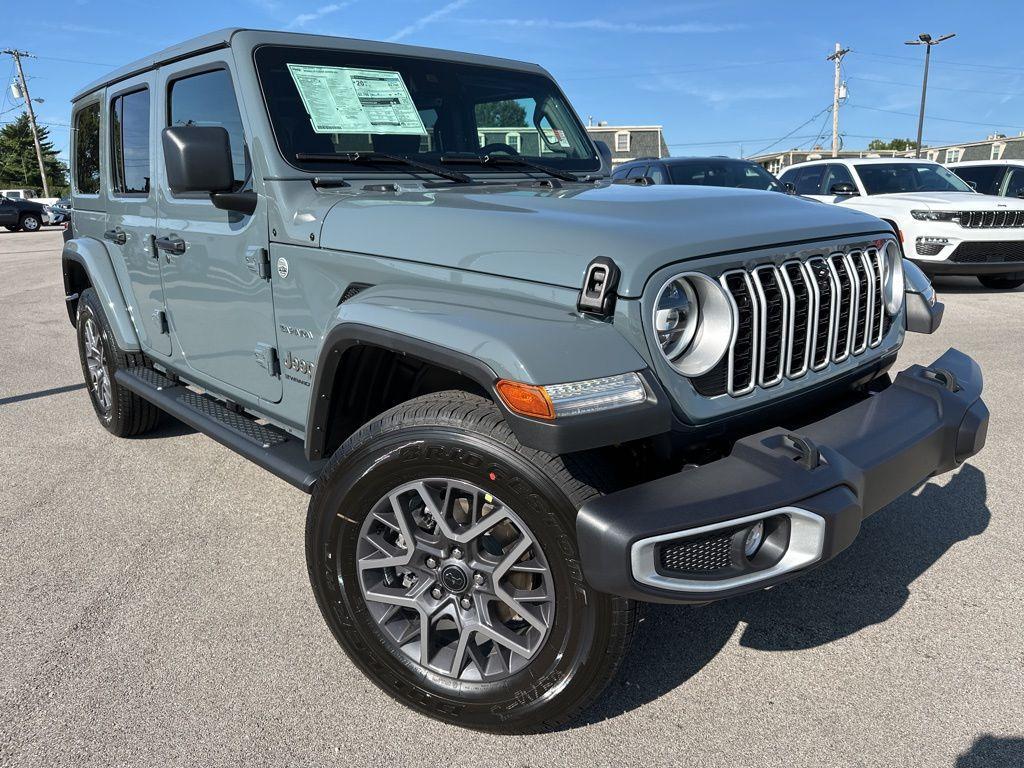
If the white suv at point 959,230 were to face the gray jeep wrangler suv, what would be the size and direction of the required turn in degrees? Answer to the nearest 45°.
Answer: approximately 45° to its right

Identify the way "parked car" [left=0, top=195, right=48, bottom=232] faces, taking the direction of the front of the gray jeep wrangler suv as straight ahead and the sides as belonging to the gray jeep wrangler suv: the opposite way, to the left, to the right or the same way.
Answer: to the left

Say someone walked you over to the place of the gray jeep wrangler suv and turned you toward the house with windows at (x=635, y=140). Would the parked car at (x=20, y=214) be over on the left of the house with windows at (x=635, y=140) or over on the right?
left

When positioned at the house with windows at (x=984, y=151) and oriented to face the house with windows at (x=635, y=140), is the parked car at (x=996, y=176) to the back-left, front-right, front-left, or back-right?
front-left

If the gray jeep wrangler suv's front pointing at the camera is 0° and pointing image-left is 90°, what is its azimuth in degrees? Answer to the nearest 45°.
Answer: approximately 315°

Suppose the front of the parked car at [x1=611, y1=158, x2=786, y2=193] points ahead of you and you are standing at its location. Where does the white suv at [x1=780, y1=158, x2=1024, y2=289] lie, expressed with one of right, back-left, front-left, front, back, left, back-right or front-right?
front-left

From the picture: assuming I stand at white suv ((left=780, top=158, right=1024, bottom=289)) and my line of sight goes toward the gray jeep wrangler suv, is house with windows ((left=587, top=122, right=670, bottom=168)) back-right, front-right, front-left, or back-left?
back-right

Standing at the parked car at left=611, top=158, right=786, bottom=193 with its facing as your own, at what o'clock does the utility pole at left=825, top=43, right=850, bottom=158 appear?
The utility pole is roughly at 8 o'clock from the parked car.

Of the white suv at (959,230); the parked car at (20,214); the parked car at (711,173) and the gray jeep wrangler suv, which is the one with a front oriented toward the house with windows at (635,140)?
the parked car at (20,214)

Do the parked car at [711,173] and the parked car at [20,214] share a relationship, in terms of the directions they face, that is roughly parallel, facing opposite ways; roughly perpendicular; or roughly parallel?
roughly perpendicular

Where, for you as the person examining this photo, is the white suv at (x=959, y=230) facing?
facing the viewer and to the right of the viewer

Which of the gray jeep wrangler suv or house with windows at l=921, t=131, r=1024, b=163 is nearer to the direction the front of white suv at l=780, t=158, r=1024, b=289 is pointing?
the gray jeep wrangler suv

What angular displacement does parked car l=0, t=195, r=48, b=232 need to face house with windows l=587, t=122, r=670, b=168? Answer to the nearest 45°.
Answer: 0° — it already faces it

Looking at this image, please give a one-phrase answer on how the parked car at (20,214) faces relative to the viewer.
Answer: facing to the right of the viewer

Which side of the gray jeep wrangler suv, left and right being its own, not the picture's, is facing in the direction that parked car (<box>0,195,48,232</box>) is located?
back

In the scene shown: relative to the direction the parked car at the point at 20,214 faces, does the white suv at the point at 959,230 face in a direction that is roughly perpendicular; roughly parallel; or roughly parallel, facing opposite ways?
roughly perpendicular

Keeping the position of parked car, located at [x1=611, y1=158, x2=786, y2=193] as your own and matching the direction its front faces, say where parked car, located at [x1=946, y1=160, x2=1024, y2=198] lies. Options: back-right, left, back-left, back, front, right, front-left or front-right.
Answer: left
